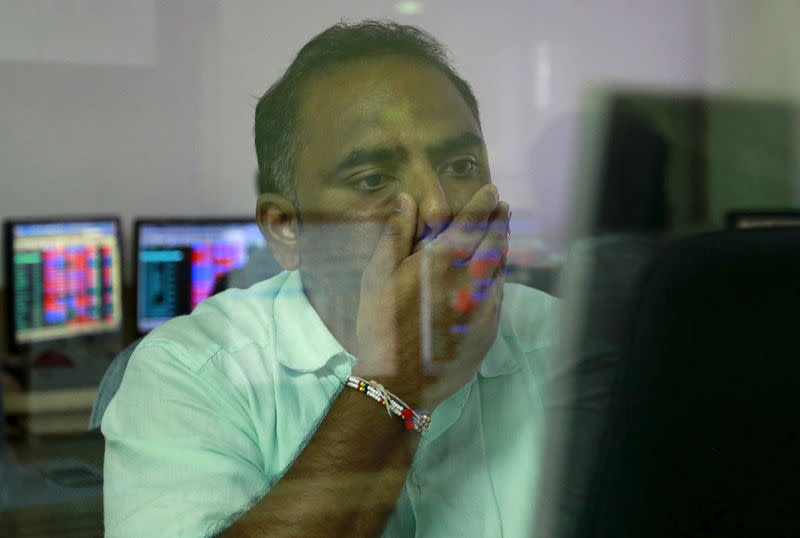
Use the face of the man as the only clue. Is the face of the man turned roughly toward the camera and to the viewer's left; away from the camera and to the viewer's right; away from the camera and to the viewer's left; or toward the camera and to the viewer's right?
toward the camera and to the viewer's right

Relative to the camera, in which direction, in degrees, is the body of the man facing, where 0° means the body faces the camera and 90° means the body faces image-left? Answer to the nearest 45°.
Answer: approximately 315°

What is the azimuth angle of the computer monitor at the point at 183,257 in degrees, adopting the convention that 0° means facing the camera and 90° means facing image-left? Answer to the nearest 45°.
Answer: approximately 0°
